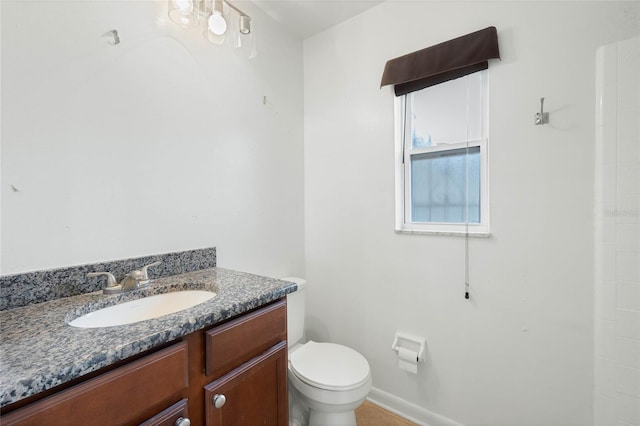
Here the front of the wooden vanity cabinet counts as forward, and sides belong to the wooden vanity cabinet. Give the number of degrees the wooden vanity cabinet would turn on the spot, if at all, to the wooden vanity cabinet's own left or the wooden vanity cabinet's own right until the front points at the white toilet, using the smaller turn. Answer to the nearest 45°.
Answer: approximately 90° to the wooden vanity cabinet's own left

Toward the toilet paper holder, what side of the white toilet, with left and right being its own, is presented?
left

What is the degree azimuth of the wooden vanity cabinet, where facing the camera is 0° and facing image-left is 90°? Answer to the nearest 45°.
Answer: approximately 315°

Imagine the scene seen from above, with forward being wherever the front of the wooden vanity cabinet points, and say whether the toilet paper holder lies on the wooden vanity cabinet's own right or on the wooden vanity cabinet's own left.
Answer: on the wooden vanity cabinet's own left

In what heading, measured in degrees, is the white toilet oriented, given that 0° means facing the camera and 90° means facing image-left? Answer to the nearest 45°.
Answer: approximately 315°
